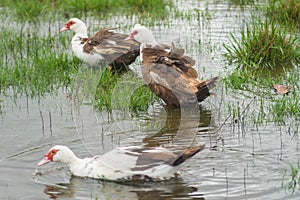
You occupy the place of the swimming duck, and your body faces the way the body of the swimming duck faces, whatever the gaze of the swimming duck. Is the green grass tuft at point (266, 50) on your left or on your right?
on your right

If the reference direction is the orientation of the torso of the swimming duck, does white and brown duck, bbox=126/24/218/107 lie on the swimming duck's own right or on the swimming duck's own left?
on the swimming duck's own right

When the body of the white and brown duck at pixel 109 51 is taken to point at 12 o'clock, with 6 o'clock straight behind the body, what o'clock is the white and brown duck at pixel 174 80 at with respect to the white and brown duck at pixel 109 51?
the white and brown duck at pixel 174 80 is roughly at 8 o'clock from the white and brown duck at pixel 109 51.

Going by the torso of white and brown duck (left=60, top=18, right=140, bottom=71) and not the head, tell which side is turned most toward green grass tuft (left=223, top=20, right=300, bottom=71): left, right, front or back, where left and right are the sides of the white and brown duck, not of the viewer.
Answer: back

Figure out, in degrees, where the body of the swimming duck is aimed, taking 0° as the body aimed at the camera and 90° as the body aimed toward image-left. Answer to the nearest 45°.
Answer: approximately 90°

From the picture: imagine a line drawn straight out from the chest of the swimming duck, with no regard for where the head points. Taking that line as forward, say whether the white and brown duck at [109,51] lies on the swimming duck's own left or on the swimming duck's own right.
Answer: on the swimming duck's own right

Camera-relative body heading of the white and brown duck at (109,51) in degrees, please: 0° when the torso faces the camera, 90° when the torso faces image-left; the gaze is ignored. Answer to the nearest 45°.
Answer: approximately 90°

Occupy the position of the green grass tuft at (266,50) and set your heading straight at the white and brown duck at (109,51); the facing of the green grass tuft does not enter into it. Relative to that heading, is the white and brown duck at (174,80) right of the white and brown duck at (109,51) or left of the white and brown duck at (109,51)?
left

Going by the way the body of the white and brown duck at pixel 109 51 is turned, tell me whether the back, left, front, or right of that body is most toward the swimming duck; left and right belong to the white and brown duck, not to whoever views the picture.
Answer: left

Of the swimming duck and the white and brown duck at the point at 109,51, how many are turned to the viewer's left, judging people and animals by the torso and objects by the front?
2
